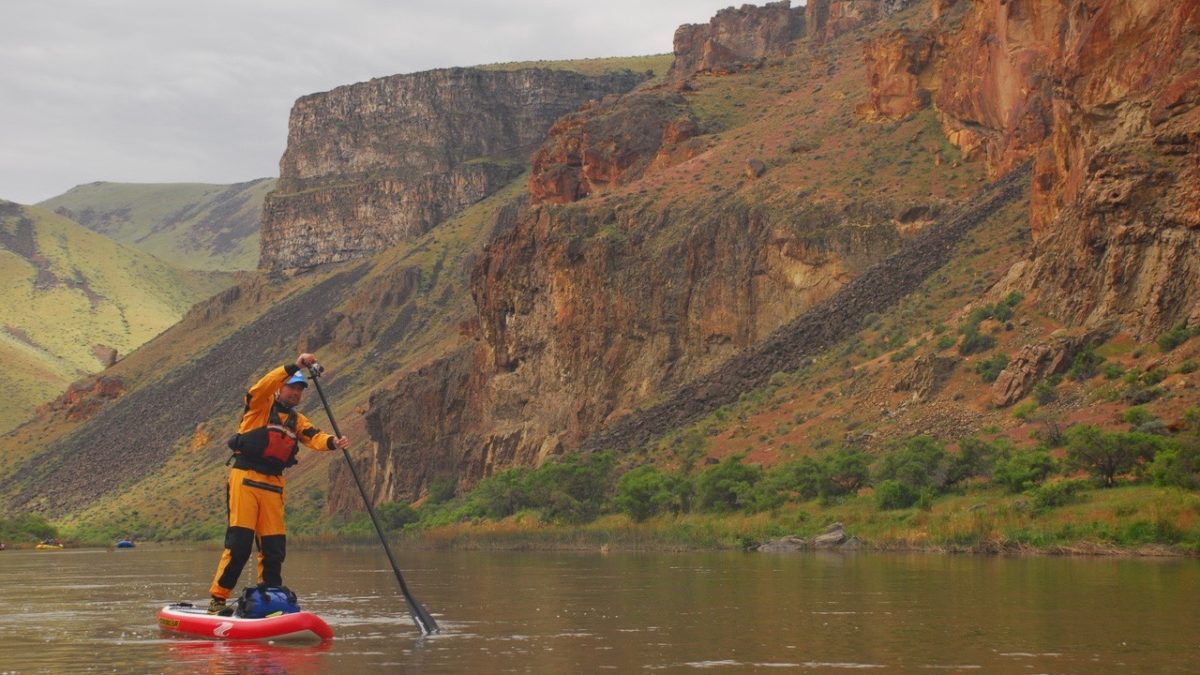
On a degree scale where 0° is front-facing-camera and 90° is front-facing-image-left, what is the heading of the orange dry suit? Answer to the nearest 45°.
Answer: approximately 315°

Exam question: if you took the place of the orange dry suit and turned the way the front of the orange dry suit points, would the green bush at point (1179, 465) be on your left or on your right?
on your left

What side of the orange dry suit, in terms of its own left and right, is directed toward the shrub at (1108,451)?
left

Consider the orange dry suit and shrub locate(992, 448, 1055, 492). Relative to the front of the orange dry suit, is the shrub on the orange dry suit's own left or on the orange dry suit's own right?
on the orange dry suit's own left

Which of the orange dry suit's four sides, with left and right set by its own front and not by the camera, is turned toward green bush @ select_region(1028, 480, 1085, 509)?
left

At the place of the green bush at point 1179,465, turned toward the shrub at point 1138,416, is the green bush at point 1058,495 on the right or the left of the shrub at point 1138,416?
left

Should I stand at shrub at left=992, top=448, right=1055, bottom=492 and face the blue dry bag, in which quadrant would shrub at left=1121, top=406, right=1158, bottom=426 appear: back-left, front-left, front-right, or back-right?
back-left

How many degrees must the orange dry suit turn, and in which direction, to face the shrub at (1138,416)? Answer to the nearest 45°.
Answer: approximately 90° to its left
